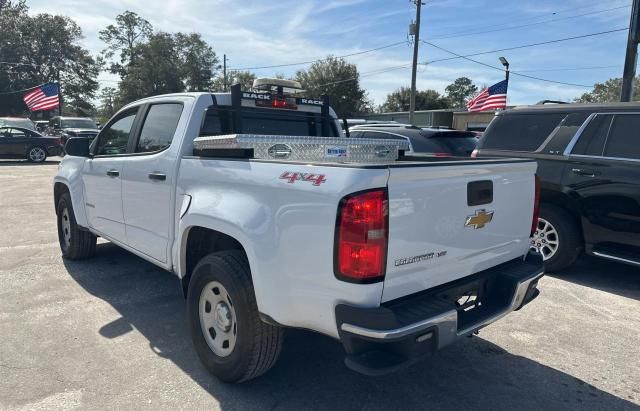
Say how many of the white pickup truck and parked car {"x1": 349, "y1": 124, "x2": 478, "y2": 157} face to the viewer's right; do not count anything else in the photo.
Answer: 0

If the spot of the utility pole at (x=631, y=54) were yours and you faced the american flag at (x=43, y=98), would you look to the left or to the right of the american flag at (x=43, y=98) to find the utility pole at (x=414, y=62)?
right

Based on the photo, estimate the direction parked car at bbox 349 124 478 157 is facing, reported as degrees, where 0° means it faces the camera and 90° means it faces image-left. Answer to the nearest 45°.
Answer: approximately 135°

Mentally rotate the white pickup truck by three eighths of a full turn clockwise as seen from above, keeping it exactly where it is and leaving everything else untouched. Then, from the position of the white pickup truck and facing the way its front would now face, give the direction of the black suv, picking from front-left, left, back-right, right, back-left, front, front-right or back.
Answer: front-left

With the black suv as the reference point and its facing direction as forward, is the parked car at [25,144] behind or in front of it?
behind

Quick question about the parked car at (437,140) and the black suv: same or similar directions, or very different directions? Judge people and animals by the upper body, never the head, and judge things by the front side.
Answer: very different directions

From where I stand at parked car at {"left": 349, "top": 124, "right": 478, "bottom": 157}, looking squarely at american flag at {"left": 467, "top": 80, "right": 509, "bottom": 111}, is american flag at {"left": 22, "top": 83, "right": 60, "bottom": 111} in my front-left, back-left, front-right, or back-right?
front-left

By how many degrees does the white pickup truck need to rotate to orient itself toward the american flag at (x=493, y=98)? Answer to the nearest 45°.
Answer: approximately 90° to its right

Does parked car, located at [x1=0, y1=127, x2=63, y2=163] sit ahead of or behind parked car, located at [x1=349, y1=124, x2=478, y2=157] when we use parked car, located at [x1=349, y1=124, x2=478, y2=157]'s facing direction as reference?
ahead

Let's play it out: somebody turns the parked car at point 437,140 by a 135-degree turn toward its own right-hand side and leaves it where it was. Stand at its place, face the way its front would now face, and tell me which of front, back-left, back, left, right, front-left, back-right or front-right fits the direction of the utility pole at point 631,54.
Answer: front-left

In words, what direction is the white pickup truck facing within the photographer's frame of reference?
facing away from the viewer and to the left of the viewer

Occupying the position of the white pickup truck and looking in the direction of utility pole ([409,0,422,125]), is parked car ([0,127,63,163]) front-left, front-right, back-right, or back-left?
front-left

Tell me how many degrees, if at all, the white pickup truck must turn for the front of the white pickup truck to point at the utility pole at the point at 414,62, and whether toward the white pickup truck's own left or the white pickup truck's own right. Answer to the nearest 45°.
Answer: approximately 45° to the white pickup truck's own right

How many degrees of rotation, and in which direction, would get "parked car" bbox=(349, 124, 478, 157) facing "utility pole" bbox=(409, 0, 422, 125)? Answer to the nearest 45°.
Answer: approximately 45° to its right

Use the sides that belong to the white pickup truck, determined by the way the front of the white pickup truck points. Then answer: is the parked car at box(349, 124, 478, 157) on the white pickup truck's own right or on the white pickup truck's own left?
on the white pickup truck's own right

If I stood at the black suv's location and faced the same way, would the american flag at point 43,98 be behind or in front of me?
behind
